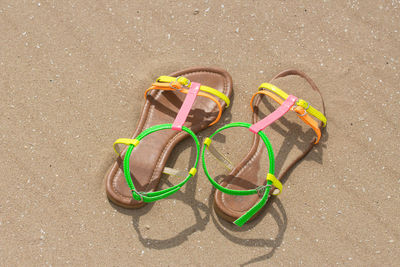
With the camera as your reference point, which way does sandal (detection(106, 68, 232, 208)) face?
facing away from the viewer and to the right of the viewer
